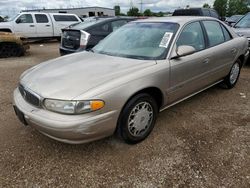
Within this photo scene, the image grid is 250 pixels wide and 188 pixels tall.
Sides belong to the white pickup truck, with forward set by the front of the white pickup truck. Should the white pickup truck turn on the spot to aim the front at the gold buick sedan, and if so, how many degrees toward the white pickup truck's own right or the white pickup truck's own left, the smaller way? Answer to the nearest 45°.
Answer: approximately 90° to the white pickup truck's own left

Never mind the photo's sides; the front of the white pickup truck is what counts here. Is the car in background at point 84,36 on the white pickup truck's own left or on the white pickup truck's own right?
on the white pickup truck's own left

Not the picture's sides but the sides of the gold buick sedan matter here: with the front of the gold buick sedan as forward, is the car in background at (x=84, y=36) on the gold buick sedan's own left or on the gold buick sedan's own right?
on the gold buick sedan's own right

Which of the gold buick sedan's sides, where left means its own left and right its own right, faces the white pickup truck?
right

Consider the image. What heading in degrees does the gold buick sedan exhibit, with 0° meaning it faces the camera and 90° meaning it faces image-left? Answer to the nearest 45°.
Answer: approximately 45°

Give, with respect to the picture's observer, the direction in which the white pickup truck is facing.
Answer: facing to the left of the viewer
